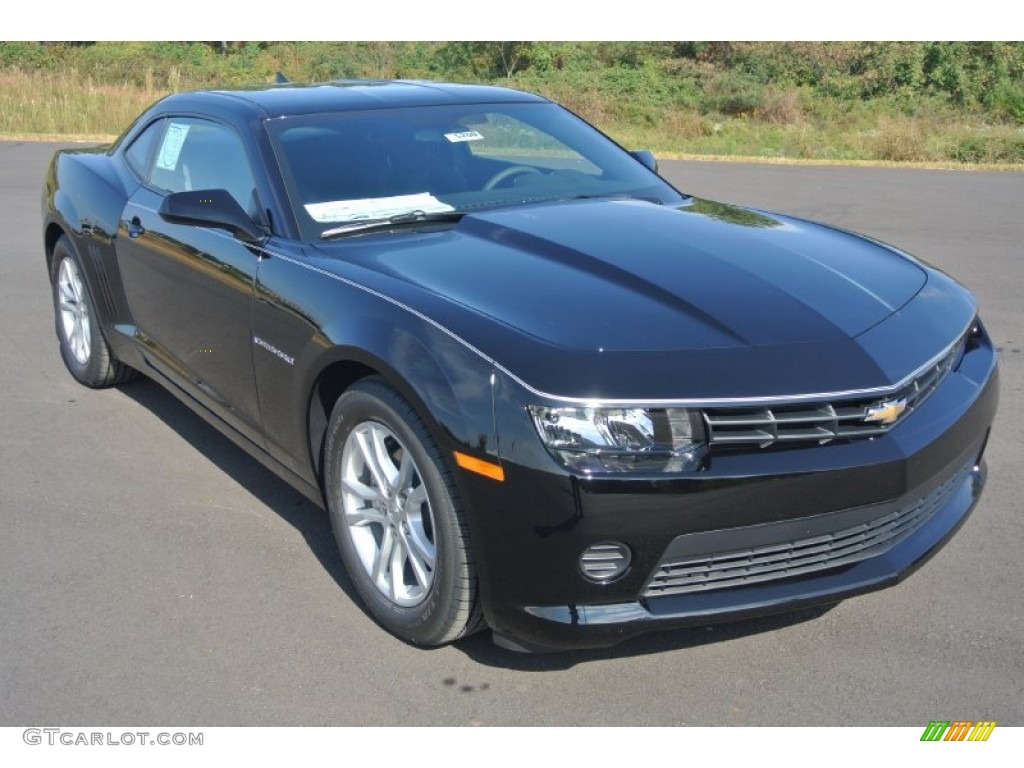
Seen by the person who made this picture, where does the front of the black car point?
facing the viewer and to the right of the viewer
